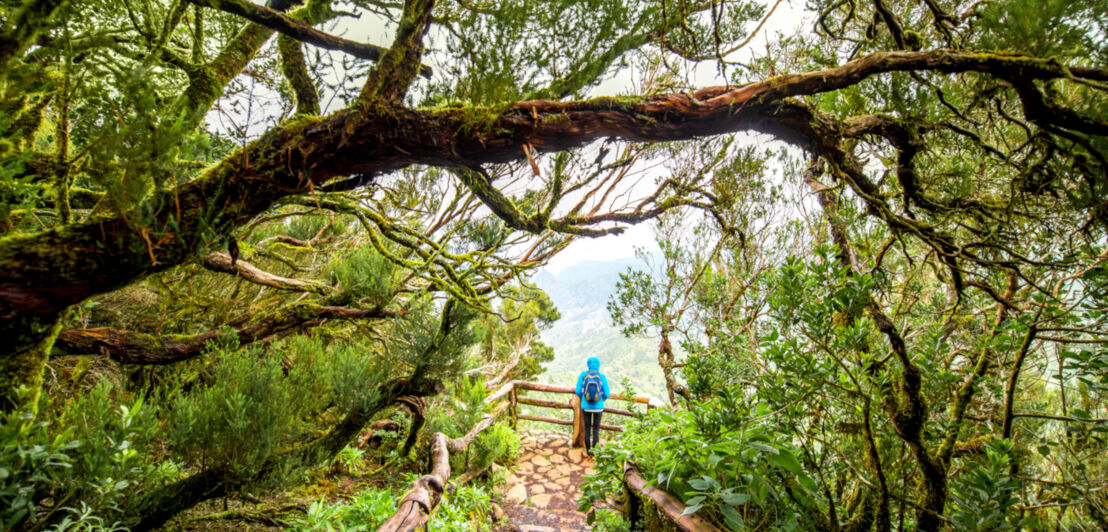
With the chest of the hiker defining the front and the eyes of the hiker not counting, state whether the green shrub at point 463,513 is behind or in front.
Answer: behind

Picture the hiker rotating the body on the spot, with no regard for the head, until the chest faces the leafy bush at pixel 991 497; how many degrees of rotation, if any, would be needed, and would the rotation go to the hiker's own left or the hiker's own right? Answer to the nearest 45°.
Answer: approximately 180°

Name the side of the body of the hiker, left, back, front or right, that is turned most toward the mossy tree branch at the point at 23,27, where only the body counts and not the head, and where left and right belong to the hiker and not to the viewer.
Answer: back

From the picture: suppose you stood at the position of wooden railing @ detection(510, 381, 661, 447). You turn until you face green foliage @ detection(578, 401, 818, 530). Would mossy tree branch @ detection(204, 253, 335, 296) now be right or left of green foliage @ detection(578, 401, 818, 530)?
right

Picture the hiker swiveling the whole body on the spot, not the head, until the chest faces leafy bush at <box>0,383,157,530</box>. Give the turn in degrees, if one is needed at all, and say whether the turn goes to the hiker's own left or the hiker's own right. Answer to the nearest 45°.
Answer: approximately 180°

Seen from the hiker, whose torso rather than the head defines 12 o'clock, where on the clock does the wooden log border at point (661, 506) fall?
The wooden log border is roughly at 6 o'clock from the hiker.

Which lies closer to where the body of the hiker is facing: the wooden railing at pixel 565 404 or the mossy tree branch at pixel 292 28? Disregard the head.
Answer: the wooden railing

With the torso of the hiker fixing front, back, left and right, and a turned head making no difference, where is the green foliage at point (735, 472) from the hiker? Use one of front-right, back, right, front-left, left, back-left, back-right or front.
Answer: back

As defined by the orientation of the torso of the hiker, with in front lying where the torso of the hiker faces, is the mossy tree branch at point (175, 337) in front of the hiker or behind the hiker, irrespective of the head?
behind

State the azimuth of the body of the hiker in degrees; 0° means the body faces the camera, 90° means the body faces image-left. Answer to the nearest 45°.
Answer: approximately 180°
